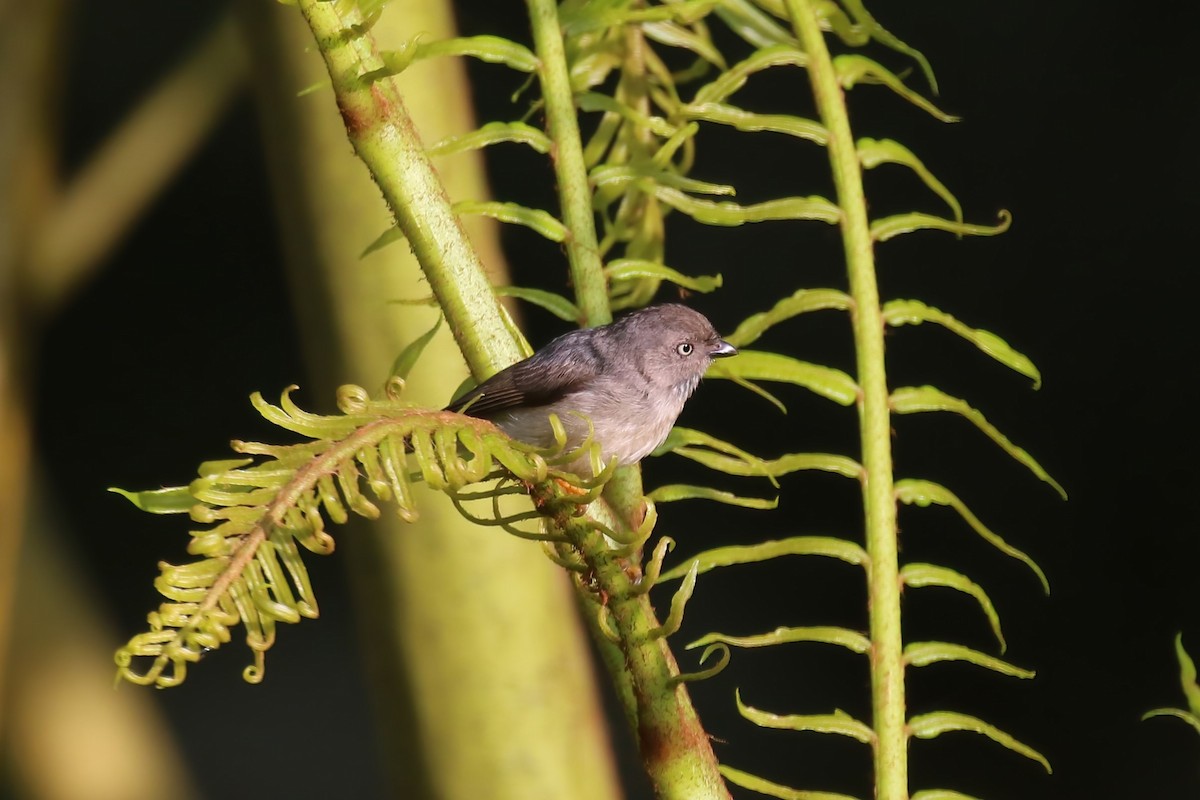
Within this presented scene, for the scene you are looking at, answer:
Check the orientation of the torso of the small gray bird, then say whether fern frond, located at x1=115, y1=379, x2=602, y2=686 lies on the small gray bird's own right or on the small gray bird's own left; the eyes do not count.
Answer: on the small gray bird's own right

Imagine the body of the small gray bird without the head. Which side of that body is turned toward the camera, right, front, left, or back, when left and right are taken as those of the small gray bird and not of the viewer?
right
